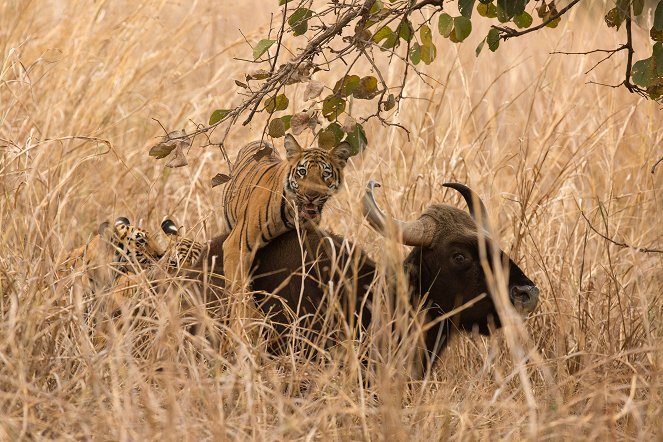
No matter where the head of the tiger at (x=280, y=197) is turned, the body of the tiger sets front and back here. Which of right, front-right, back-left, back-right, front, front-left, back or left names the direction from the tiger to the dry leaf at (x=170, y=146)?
right

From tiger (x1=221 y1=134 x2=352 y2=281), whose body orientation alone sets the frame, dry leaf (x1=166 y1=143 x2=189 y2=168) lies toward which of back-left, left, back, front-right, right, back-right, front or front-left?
right

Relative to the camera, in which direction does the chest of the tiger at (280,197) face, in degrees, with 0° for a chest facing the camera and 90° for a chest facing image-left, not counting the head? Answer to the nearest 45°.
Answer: approximately 315°
